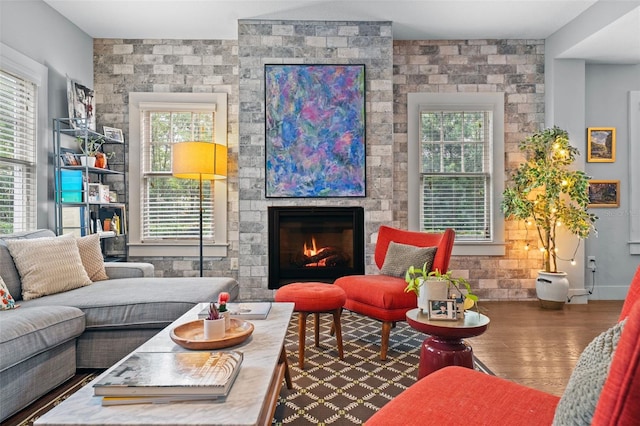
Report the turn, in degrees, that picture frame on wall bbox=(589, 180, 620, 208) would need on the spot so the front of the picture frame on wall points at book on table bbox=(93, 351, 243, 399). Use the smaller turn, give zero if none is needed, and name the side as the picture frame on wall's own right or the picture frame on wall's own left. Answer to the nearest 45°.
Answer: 0° — it already faces it

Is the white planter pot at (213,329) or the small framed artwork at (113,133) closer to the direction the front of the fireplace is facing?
the white planter pot

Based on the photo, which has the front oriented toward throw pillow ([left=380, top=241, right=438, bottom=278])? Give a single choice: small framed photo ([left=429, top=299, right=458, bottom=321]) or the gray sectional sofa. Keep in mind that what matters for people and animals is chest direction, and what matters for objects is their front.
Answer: the gray sectional sofa

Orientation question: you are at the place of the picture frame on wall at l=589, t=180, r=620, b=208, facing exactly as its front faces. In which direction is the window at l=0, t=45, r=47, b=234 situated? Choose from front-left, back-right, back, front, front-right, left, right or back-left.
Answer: front-right

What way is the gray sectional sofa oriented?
to the viewer's right

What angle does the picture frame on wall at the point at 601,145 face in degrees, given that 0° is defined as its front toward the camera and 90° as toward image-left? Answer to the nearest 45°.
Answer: approximately 0°

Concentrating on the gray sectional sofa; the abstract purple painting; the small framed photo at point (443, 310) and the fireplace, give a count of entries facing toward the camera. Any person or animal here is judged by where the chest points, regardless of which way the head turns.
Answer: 3

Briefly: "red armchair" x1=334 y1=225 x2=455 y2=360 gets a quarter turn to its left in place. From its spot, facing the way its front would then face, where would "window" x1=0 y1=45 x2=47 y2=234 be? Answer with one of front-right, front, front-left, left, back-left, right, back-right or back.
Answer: back-right

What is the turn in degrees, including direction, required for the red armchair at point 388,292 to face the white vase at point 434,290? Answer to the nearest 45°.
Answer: approximately 45° to its left

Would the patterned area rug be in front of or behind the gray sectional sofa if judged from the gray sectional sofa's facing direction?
in front

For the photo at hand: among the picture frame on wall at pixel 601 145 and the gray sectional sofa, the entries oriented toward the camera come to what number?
1

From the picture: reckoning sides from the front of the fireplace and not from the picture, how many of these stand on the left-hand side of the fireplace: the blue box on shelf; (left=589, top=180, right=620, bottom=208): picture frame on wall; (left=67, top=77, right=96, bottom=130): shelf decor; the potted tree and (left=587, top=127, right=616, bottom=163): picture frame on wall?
3

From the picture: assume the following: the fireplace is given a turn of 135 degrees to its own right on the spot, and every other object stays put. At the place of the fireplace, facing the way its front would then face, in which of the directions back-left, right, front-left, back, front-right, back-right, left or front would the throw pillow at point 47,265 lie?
left

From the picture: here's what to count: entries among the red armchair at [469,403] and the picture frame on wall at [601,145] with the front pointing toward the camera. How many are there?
1
